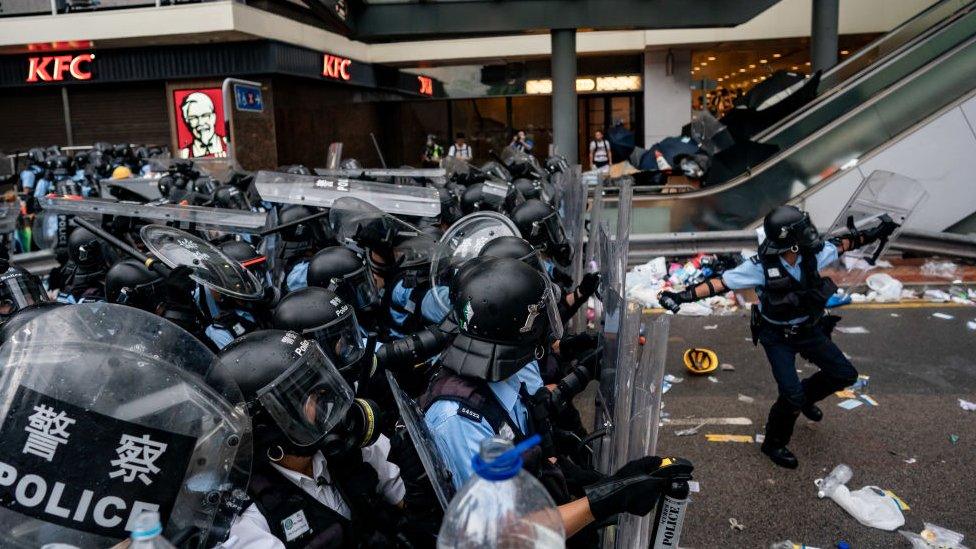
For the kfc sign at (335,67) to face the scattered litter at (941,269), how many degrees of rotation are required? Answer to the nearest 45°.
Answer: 0° — it already faces it

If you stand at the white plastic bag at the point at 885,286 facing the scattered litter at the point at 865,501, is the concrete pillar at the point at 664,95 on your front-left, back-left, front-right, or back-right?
back-right

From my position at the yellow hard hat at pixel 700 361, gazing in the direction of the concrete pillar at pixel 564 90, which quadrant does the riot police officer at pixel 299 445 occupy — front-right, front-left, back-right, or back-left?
back-left

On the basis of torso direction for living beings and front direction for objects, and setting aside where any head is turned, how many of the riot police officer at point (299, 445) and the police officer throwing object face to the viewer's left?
0

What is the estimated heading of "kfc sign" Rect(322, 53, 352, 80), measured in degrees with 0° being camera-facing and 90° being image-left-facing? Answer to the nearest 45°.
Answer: approximately 315°

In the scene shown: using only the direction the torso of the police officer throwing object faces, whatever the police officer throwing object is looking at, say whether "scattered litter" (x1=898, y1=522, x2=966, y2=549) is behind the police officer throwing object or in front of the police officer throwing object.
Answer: in front

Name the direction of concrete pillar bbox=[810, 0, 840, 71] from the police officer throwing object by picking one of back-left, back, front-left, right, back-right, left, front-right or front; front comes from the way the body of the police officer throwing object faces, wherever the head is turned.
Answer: back-left
